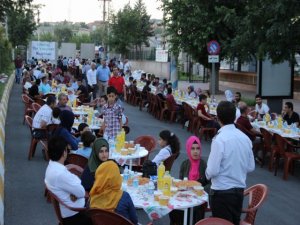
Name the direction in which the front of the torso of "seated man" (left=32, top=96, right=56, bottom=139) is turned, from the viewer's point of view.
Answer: to the viewer's right

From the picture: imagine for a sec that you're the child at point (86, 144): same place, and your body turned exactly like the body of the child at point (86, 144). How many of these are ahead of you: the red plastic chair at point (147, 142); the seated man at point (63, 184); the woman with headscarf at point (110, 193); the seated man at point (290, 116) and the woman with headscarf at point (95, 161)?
2

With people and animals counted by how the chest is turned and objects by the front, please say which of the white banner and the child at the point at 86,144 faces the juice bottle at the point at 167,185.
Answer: the white banner

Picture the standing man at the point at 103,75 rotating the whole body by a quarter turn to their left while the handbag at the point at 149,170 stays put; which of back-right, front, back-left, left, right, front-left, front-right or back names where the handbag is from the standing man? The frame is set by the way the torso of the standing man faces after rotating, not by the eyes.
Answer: right

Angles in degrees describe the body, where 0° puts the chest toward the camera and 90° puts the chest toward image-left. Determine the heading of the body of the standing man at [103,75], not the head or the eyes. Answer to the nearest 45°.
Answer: approximately 0°

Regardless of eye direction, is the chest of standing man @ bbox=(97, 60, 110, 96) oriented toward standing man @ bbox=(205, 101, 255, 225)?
yes

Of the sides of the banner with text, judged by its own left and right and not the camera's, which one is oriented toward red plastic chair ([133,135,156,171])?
front

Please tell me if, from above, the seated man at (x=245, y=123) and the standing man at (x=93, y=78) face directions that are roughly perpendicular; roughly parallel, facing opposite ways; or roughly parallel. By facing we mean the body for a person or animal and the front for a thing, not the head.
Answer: roughly perpendicular

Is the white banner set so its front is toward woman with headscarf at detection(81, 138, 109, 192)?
yes

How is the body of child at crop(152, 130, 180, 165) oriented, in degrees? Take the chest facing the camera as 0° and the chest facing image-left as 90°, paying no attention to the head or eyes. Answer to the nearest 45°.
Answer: approximately 90°

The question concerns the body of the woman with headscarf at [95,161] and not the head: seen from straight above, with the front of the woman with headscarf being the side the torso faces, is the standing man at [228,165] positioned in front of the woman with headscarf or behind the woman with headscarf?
in front
